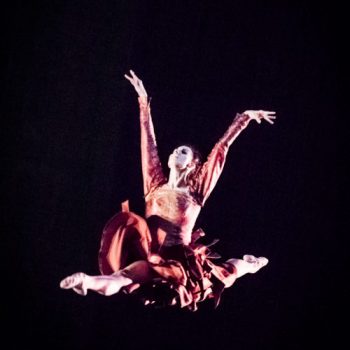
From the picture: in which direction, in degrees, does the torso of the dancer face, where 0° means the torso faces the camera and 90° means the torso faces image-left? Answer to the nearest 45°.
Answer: approximately 45°

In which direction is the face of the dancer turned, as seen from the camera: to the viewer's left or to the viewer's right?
to the viewer's left
